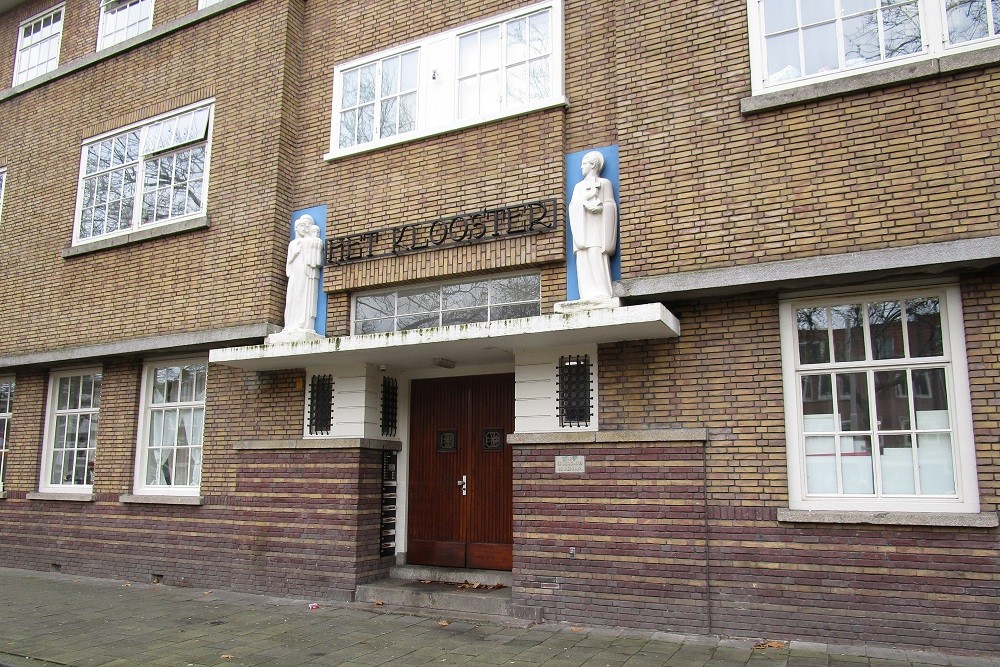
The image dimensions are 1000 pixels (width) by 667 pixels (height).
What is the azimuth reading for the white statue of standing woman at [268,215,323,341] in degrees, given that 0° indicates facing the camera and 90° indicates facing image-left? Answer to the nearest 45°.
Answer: approximately 45°

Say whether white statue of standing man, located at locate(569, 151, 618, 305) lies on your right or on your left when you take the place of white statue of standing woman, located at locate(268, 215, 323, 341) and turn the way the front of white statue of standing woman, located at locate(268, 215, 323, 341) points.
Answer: on your left

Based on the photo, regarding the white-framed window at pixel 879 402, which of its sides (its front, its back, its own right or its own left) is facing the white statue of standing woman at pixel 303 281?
right

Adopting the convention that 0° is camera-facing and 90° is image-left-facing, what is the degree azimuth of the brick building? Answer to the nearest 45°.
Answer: approximately 45°

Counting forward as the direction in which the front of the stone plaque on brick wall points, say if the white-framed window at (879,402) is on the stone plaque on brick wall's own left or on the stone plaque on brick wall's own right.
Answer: on the stone plaque on brick wall's own left

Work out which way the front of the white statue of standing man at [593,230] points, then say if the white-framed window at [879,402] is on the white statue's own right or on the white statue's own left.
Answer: on the white statue's own left

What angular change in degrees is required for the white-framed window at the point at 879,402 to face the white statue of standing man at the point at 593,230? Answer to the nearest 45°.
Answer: approximately 90° to its right

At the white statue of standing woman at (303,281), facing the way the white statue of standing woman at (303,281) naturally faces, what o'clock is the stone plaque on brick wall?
The stone plaque on brick wall is roughly at 9 o'clock from the white statue of standing woman.
